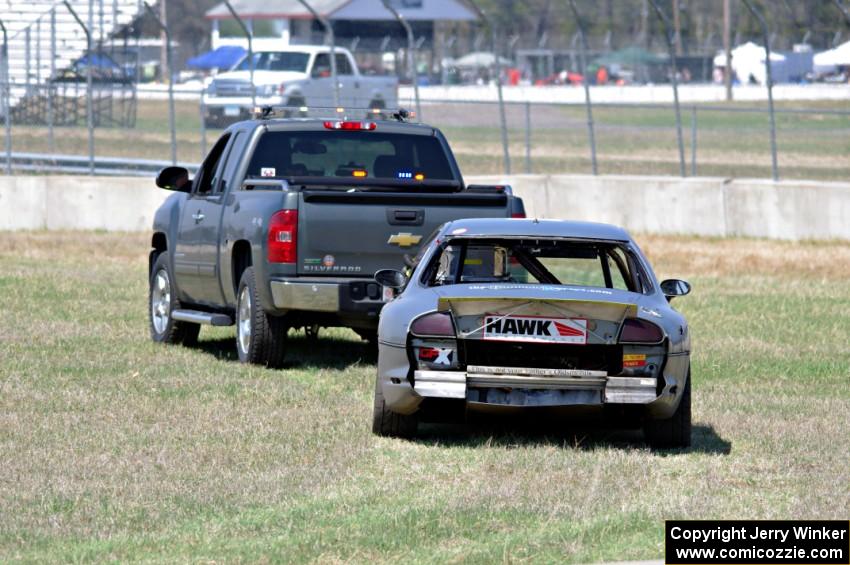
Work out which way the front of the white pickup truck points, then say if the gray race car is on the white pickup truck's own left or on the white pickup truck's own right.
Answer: on the white pickup truck's own left

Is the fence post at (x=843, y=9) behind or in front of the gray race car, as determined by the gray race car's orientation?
in front

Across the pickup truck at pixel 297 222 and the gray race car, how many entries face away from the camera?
2

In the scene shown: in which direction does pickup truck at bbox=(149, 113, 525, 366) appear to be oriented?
away from the camera

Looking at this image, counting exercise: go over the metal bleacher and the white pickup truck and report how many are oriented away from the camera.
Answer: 0

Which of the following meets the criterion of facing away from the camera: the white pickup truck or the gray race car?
the gray race car

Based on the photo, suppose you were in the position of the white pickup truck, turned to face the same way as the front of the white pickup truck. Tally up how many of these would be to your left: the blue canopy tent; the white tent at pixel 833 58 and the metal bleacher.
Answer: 1

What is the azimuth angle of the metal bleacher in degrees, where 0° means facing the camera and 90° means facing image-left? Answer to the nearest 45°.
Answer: approximately 45°

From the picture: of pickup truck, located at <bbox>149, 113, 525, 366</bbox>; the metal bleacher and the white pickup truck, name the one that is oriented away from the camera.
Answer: the pickup truck

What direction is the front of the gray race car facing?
away from the camera

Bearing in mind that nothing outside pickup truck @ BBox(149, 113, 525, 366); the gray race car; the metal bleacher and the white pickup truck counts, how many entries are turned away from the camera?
2
